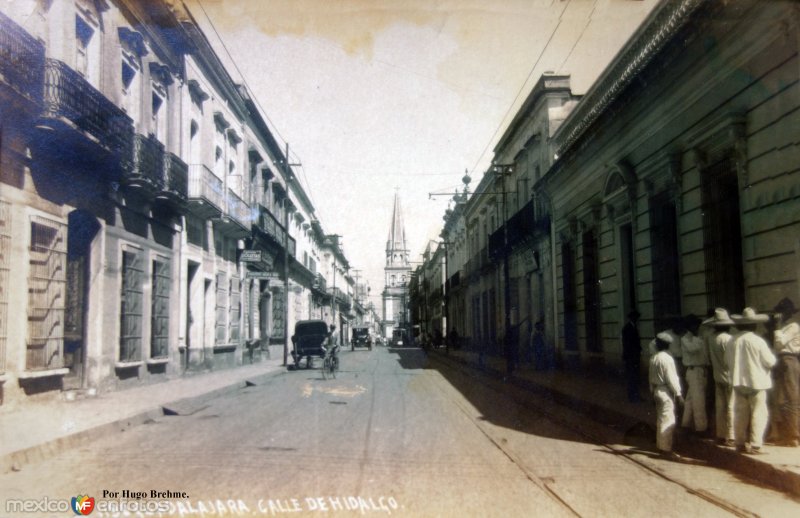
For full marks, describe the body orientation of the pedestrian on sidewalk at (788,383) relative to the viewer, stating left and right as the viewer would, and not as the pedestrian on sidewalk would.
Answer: facing to the left of the viewer

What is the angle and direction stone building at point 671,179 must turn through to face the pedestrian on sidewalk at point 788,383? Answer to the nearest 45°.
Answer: approximately 45° to its left
